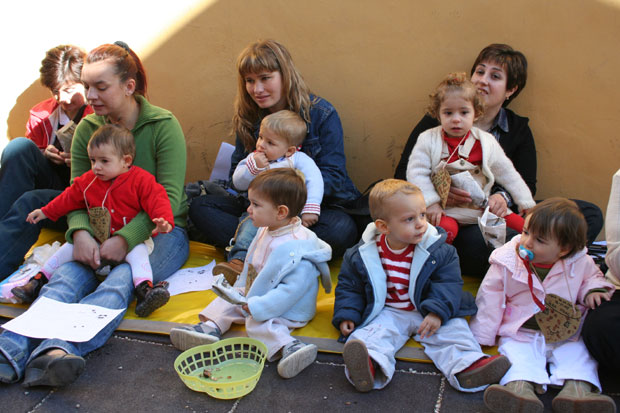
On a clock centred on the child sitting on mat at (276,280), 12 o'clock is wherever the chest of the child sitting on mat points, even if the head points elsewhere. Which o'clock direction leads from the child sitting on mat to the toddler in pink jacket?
The toddler in pink jacket is roughly at 8 o'clock from the child sitting on mat.

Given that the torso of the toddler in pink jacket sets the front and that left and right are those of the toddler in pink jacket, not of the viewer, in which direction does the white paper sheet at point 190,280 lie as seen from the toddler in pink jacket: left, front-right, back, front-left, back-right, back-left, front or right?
right

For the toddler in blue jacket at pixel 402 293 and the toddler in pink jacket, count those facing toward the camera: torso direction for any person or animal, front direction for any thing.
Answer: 2

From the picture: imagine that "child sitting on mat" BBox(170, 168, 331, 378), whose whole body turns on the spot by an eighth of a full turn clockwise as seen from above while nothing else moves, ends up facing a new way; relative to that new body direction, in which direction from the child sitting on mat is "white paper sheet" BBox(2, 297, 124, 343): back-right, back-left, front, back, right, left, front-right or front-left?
front

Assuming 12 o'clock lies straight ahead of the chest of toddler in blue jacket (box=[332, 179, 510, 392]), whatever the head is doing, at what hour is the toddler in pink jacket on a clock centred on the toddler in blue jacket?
The toddler in pink jacket is roughly at 9 o'clock from the toddler in blue jacket.

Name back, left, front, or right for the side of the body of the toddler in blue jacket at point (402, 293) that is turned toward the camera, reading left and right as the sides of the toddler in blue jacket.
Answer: front

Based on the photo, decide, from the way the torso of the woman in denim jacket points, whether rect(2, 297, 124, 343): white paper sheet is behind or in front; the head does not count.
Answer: in front

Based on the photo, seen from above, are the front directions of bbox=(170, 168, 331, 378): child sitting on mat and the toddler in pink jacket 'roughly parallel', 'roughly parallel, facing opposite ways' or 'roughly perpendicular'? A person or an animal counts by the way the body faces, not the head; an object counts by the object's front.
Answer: roughly perpendicular

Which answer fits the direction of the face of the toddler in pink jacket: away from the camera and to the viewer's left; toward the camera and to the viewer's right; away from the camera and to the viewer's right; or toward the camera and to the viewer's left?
toward the camera and to the viewer's left

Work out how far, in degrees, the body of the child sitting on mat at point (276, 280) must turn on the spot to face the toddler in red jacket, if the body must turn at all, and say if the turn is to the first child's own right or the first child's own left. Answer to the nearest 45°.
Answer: approximately 90° to the first child's own right

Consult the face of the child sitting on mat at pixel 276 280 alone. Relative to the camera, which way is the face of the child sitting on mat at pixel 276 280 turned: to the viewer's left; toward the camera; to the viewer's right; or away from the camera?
to the viewer's left

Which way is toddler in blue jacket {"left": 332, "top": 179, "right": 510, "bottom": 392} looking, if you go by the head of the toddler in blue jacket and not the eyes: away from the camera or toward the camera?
toward the camera

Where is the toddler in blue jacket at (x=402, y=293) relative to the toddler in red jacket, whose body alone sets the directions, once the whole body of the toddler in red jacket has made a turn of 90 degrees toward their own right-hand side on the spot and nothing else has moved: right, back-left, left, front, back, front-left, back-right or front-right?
back

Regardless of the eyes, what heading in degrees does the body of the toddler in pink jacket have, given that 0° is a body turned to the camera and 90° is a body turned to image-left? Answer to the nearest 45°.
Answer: approximately 0°

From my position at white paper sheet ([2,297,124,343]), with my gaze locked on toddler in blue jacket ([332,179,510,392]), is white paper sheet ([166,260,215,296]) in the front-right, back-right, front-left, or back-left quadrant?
front-left

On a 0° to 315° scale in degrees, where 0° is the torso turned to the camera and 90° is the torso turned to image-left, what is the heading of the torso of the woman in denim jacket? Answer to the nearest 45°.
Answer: approximately 45°

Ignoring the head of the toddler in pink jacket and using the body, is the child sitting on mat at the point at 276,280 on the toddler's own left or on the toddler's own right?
on the toddler's own right

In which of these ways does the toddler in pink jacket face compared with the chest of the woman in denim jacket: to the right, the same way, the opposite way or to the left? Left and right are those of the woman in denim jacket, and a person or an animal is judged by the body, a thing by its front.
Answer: the same way
